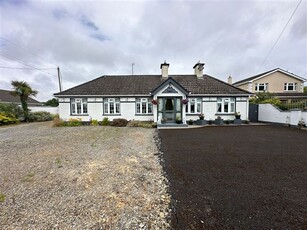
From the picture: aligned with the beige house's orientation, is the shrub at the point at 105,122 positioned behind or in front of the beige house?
in front

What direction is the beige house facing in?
toward the camera

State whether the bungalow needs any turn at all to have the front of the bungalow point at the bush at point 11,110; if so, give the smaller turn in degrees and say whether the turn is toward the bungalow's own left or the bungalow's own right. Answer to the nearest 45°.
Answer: approximately 90° to the bungalow's own right

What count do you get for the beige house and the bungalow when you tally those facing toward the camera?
2

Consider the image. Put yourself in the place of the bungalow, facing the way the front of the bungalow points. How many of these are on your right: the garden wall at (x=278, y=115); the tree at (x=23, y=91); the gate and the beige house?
1

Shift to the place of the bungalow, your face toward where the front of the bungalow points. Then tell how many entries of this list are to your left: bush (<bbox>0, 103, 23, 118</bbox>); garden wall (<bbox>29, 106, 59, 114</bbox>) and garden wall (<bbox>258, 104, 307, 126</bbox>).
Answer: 1

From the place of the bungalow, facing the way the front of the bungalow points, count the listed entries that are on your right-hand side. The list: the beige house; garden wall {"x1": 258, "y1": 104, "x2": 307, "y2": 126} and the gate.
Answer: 0

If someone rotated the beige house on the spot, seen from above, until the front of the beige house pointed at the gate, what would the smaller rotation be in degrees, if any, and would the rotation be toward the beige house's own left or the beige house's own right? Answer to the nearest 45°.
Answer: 0° — it already faces it

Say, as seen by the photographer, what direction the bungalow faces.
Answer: facing the viewer

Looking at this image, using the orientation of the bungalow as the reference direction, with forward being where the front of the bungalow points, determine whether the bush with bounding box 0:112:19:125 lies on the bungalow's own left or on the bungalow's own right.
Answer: on the bungalow's own right

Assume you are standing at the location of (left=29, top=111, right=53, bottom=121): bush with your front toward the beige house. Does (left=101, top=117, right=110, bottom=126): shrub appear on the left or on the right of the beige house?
right

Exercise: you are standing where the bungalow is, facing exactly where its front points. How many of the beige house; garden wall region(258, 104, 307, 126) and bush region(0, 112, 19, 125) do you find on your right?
1

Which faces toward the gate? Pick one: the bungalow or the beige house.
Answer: the beige house

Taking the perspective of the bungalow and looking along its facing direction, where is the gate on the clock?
The gate is roughly at 9 o'clock from the bungalow.

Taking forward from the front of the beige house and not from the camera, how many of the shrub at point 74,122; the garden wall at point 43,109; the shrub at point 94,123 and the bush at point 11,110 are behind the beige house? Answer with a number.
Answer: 0

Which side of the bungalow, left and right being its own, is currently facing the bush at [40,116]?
right

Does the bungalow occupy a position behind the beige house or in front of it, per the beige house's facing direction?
in front

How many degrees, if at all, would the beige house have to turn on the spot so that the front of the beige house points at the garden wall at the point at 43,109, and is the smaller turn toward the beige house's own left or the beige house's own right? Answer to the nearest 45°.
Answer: approximately 45° to the beige house's own right
